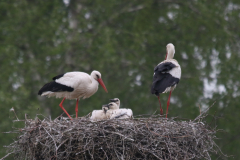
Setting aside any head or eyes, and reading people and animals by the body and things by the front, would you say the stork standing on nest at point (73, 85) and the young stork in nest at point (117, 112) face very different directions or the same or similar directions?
very different directions

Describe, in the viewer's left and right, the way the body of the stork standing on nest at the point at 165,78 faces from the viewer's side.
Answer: facing away from the viewer and to the right of the viewer

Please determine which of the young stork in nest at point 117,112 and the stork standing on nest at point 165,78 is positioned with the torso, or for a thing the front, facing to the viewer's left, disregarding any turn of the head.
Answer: the young stork in nest

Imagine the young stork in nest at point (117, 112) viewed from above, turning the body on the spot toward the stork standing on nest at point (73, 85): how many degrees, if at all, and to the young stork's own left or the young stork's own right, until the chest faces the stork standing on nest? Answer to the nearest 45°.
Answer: approximately 45° to the young stork's own right

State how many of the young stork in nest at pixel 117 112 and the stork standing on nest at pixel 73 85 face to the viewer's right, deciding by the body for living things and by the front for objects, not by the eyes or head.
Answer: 1

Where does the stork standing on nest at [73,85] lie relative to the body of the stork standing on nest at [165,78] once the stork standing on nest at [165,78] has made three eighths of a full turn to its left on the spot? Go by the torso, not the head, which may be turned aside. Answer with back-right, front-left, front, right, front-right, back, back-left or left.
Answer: front

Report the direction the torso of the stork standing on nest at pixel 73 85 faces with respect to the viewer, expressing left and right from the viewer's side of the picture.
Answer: facing to the right of the viewer

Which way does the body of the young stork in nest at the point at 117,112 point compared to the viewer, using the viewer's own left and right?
facing to the left of the viewer
